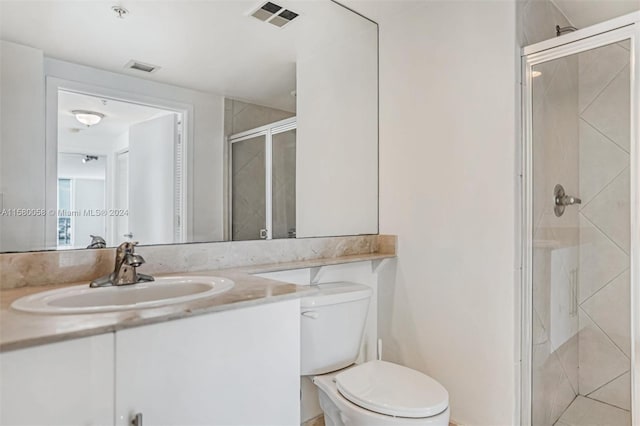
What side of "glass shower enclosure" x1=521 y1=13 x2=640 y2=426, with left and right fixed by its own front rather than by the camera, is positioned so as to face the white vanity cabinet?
front

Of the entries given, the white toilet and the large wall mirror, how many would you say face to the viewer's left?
0

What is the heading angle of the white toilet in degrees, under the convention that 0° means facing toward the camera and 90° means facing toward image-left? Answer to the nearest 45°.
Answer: approximately 315°

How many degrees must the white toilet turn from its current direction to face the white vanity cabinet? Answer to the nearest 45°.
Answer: approximately 90° to its right

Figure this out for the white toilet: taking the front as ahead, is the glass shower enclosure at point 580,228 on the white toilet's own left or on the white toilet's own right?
on the white toilet's own left

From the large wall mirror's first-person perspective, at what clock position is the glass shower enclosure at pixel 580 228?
The glass shower enclosure is roughly at 11 o'clock from the large wall mirror.

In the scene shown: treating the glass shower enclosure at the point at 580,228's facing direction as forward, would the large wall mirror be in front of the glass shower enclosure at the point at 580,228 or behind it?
in front
